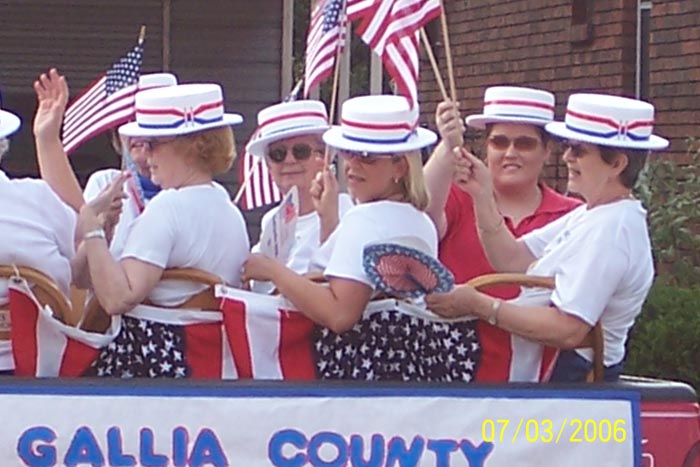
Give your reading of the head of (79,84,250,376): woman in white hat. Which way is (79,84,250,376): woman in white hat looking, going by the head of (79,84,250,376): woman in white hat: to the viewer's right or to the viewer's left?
to the viewer's left

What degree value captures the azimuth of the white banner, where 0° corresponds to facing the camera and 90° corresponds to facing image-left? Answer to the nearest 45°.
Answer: approximately 0°

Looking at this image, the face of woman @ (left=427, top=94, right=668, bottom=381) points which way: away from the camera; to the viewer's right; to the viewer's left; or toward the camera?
to the viewer's left

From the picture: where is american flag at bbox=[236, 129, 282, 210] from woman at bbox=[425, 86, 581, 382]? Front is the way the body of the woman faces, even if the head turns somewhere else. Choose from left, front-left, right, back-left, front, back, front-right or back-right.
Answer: back-right

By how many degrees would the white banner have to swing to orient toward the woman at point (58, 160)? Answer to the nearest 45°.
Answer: approximately 135° to its right

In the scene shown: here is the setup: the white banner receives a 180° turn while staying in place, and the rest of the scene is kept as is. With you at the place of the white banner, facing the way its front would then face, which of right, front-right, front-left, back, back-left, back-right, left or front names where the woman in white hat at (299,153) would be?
front

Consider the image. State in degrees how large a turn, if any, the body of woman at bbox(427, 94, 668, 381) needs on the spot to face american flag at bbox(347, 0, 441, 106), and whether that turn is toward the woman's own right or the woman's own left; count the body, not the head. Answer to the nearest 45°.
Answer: approximately 45° to the woman's own right

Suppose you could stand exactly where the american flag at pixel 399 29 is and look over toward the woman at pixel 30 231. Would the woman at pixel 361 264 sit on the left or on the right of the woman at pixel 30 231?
left
